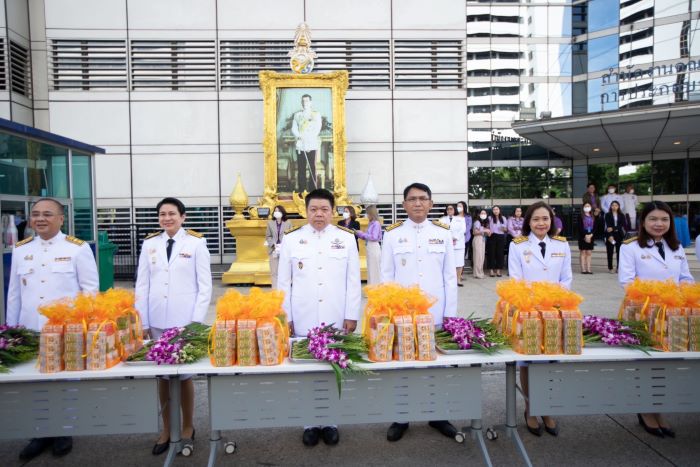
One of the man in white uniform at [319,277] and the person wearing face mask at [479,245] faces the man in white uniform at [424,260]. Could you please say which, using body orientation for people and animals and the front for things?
the person wearing face mask

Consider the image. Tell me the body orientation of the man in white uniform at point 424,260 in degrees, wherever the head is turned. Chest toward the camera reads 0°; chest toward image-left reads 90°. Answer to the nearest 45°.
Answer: approximately 0°

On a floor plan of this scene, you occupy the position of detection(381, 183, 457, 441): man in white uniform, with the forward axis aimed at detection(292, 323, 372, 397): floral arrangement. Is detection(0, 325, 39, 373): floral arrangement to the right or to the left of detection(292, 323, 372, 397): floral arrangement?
right

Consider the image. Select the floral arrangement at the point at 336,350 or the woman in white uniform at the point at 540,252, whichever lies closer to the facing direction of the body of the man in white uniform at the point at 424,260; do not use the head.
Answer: the floral arrangement

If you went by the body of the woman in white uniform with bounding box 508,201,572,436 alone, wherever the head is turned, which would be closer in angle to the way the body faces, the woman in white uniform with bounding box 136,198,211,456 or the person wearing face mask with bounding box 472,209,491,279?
the woman in white uniform

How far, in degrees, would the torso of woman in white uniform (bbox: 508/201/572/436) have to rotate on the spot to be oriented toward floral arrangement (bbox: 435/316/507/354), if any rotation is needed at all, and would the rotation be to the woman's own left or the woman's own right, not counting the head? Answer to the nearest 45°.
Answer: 0° — they already face it

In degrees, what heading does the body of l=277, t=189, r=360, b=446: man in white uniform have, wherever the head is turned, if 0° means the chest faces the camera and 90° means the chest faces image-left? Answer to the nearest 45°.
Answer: approximately 0°
